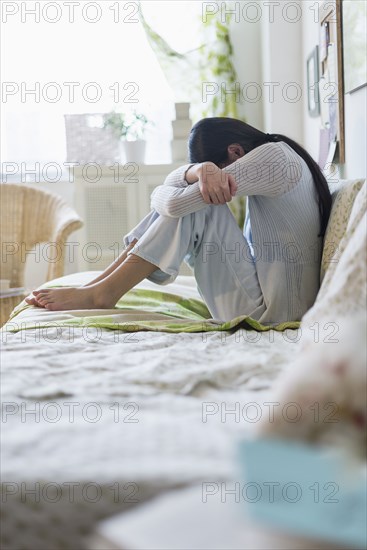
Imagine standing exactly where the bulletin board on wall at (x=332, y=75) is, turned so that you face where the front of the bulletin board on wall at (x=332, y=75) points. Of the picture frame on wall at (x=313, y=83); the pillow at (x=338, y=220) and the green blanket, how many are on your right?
1

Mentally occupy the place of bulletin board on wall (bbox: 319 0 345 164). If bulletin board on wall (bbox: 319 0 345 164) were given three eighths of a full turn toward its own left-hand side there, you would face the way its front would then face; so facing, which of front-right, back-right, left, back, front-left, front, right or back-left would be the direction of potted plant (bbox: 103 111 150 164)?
back

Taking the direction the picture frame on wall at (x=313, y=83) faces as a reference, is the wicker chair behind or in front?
in front

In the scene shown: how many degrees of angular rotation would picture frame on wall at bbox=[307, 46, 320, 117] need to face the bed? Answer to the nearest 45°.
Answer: approximately 90° to its left

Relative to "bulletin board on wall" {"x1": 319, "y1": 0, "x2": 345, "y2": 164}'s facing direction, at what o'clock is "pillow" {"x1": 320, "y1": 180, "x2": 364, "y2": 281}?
The pillow is roughly at 9 o'clock from the bulletin board on wall.

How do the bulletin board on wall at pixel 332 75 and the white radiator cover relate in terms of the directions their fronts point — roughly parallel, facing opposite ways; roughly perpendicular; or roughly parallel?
roughly perpendicular

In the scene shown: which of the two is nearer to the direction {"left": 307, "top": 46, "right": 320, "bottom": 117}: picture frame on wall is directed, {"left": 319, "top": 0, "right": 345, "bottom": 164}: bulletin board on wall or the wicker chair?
the wicker chair

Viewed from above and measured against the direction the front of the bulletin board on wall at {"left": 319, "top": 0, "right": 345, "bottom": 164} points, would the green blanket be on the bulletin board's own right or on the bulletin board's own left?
on the bulletin board's own left

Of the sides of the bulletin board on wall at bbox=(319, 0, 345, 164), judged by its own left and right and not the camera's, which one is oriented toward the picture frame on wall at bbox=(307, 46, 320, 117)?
right

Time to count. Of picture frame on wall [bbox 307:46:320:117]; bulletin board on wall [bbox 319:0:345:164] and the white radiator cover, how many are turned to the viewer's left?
2

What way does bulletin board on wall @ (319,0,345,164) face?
to the viewer's left

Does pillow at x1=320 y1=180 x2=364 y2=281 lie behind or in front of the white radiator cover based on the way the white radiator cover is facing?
in front

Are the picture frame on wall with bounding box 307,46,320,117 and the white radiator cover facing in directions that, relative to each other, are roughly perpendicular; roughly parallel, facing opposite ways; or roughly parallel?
roughly perpendicular

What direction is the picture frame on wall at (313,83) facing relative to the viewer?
to the viewer's left

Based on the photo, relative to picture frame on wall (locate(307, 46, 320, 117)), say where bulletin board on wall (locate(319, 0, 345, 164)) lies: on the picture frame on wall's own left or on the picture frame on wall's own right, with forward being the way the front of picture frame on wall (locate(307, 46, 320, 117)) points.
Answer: on the picture frame on wall's own left
